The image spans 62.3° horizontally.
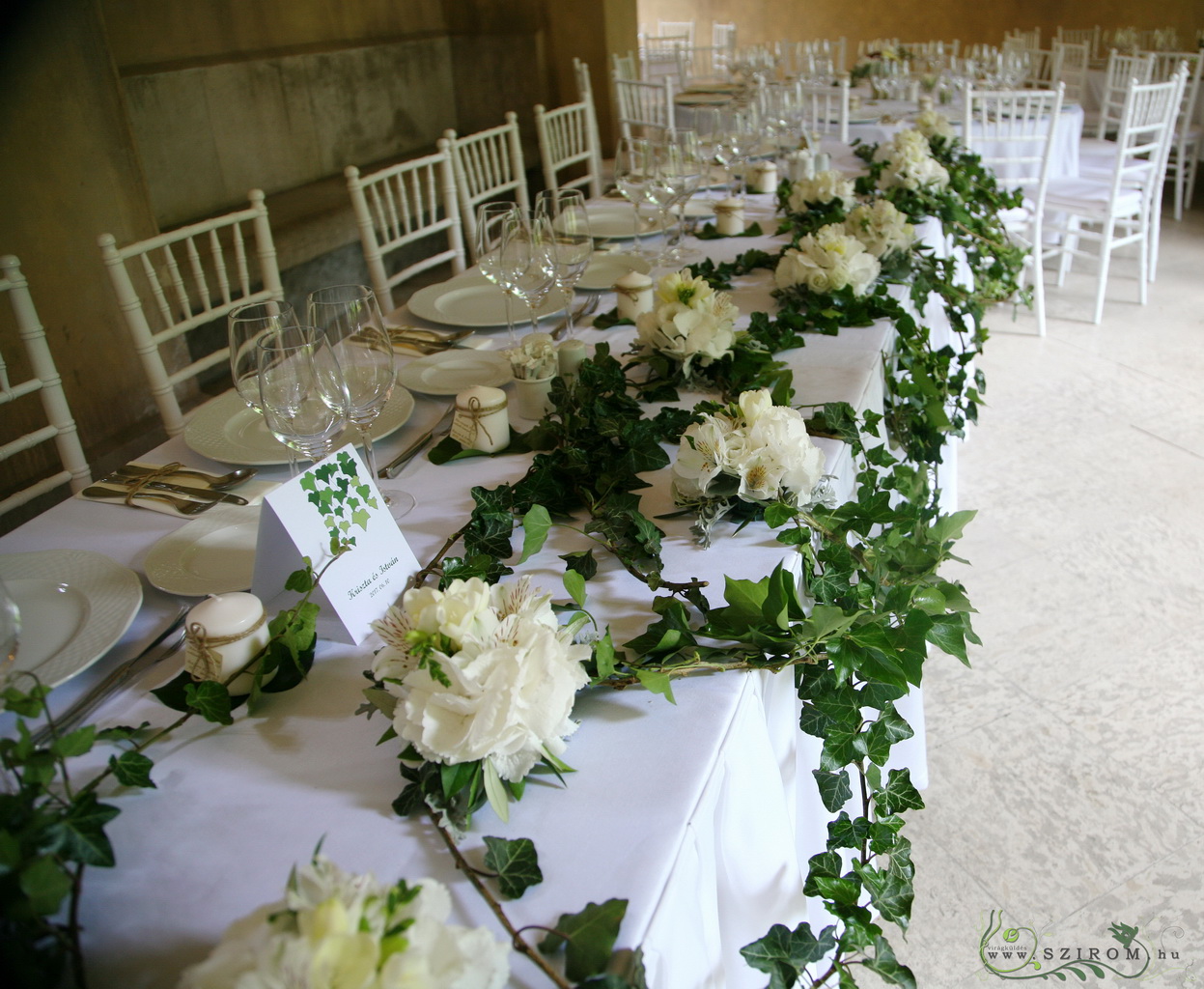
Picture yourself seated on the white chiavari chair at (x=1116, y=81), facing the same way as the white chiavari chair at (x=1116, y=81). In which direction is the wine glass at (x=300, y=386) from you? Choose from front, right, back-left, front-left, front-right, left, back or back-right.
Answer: front-left

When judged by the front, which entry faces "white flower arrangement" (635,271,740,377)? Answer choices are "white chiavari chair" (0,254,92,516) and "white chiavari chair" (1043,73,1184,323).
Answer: "white chiavari chair" (0,254,92,516)

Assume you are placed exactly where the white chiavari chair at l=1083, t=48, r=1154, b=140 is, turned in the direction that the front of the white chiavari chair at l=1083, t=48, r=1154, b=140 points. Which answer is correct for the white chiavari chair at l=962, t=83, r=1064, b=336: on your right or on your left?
on your left

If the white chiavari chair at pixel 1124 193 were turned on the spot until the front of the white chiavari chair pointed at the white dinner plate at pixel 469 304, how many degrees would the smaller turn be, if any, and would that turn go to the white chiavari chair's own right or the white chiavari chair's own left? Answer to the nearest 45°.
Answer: approximately 135° to the white chiavari chair's own left

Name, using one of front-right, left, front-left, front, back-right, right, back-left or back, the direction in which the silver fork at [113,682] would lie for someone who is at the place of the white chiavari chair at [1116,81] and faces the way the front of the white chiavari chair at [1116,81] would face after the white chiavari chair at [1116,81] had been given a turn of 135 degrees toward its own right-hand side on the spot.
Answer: right

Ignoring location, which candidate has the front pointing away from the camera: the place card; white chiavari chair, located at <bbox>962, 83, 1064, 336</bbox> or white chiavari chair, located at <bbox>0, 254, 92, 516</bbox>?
white chiavari chair, located at <bbox>962, 83, 1064, 336</bbox>

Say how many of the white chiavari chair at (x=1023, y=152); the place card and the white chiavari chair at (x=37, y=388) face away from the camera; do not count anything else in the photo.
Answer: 1

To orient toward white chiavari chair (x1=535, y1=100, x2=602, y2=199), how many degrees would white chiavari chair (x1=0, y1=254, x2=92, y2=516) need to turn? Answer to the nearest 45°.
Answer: approximately 90° to its left

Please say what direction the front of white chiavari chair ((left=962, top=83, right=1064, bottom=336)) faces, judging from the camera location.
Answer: facing away from the viewer

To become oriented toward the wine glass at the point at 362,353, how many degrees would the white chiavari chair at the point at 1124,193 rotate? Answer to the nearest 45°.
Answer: approximately 135° to its left

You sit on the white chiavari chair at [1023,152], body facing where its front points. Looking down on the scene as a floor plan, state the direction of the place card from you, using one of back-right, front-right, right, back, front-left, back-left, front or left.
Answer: back

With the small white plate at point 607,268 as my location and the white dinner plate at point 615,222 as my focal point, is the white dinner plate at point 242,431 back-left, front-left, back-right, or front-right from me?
back-left

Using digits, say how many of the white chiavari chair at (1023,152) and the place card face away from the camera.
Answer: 1

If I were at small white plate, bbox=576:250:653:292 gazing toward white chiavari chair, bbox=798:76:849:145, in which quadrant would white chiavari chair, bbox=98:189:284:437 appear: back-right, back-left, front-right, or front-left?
back-left

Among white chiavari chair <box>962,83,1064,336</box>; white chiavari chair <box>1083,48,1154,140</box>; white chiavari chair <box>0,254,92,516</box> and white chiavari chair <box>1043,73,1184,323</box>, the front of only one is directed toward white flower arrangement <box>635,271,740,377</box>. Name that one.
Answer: white chiavari chair <box>0,254,92,516</box>
